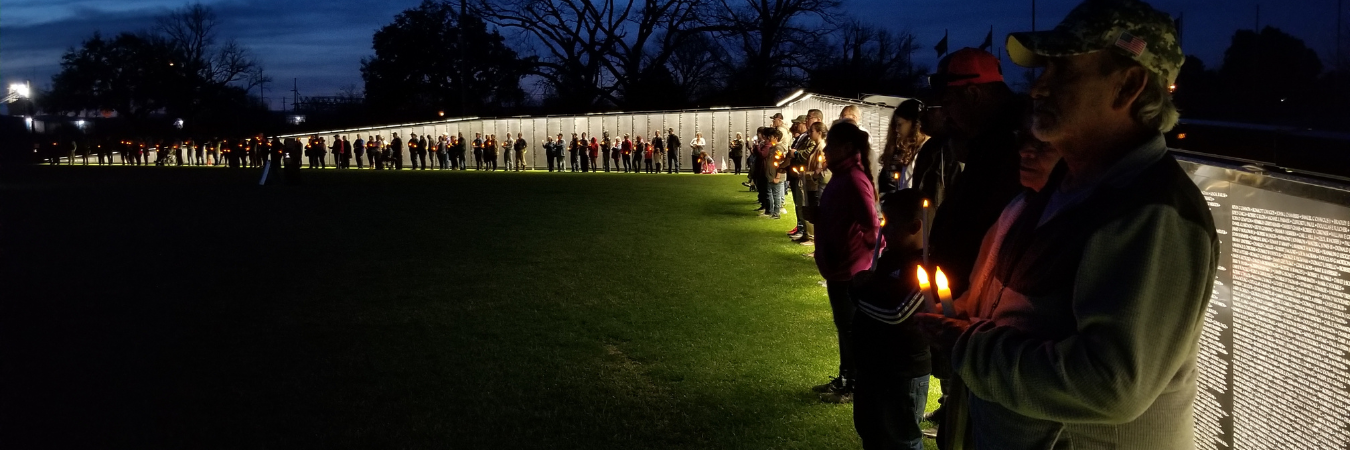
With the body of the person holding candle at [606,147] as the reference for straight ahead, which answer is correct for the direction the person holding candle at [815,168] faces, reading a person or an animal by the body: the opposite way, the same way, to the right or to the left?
to the right

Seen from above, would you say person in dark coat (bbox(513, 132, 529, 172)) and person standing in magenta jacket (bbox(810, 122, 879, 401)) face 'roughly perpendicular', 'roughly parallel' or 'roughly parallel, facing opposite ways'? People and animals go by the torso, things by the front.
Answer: roughly perpendicular

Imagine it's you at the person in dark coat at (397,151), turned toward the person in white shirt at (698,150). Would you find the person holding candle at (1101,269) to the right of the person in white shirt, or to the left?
right

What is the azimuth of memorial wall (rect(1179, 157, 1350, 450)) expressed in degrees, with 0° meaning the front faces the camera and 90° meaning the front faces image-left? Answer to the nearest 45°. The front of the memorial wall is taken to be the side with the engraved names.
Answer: approximately 45°
